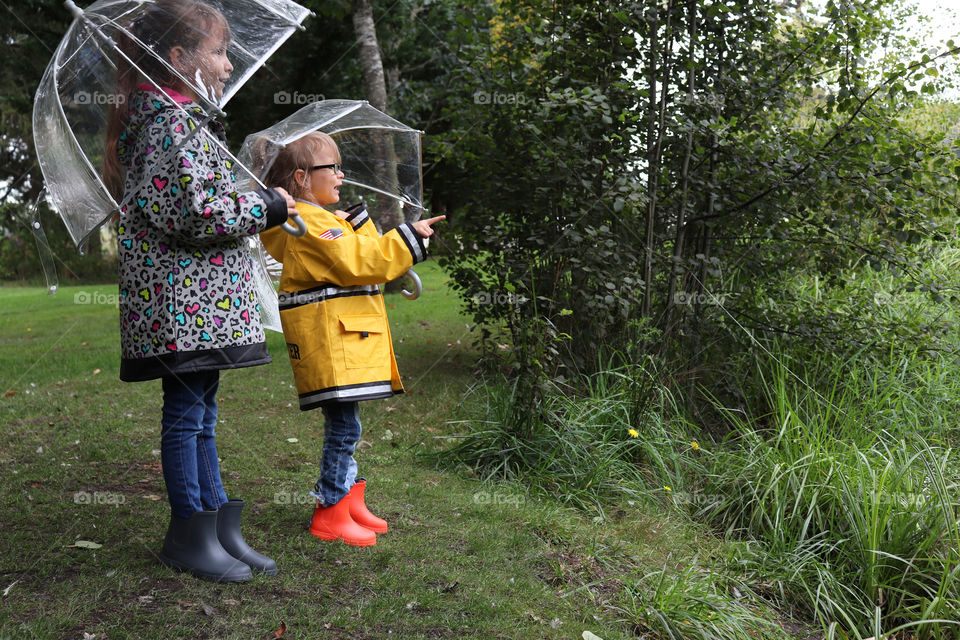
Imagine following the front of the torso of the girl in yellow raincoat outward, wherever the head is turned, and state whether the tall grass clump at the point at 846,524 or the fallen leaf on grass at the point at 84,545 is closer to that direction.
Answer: the tall grass clump

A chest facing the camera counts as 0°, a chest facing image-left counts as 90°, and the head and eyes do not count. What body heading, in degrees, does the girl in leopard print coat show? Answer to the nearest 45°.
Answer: approximately 270°

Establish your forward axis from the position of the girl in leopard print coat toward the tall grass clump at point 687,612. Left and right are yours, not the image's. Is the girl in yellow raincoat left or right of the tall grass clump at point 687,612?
left

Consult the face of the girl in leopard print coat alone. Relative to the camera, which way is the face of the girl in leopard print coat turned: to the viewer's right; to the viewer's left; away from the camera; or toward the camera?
to the viewer's right

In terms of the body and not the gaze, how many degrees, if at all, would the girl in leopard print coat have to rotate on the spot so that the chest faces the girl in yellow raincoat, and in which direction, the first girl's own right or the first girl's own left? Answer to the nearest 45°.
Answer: approximately 45° to the first girl's own left

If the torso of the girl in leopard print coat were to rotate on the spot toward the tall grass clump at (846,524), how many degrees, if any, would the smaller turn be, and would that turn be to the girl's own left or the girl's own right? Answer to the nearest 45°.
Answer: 0° — they already face it

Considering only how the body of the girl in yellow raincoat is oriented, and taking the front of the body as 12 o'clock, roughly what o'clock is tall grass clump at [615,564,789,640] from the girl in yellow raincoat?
The tall grass clump is roughly at 1 o'clock from the girl in yellow raincoat.

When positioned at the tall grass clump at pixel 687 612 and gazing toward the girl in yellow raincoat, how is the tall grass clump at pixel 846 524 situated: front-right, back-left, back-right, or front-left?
back-right

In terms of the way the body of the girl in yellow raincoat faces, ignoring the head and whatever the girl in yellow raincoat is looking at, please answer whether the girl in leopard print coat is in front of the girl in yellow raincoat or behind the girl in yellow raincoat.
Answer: behind

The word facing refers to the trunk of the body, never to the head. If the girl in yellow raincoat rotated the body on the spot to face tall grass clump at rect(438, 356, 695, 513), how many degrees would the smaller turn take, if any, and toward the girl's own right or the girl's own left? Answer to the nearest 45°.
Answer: approximately 45° to the girl's own left

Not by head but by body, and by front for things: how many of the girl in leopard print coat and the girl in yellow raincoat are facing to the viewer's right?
2

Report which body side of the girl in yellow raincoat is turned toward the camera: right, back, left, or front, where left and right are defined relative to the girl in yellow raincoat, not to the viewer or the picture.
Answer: right
